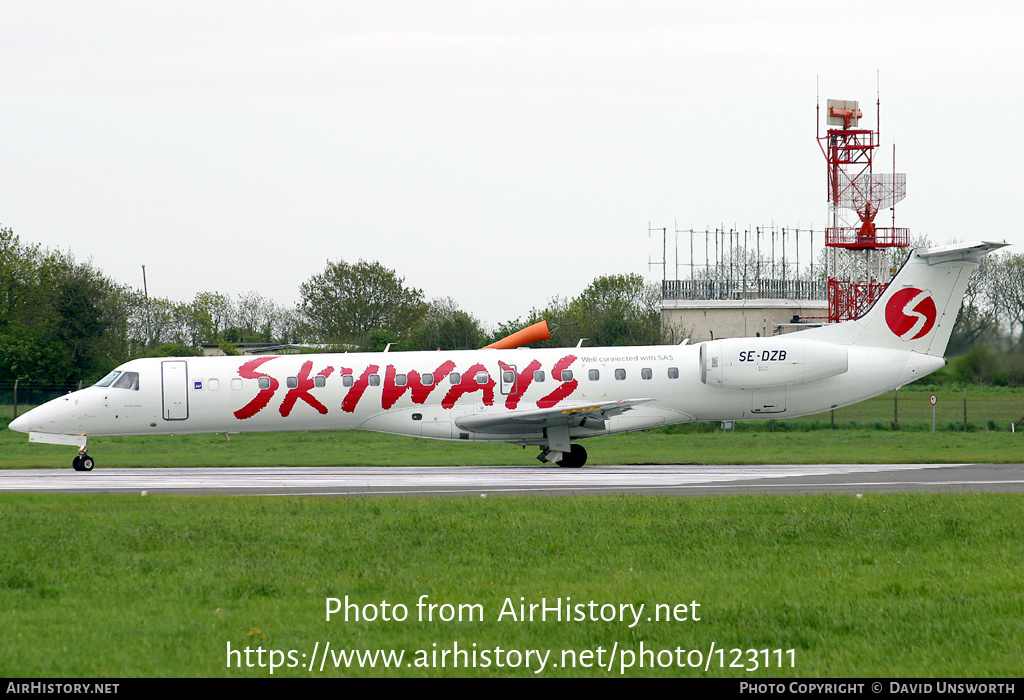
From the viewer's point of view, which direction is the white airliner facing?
to the viewer's left
